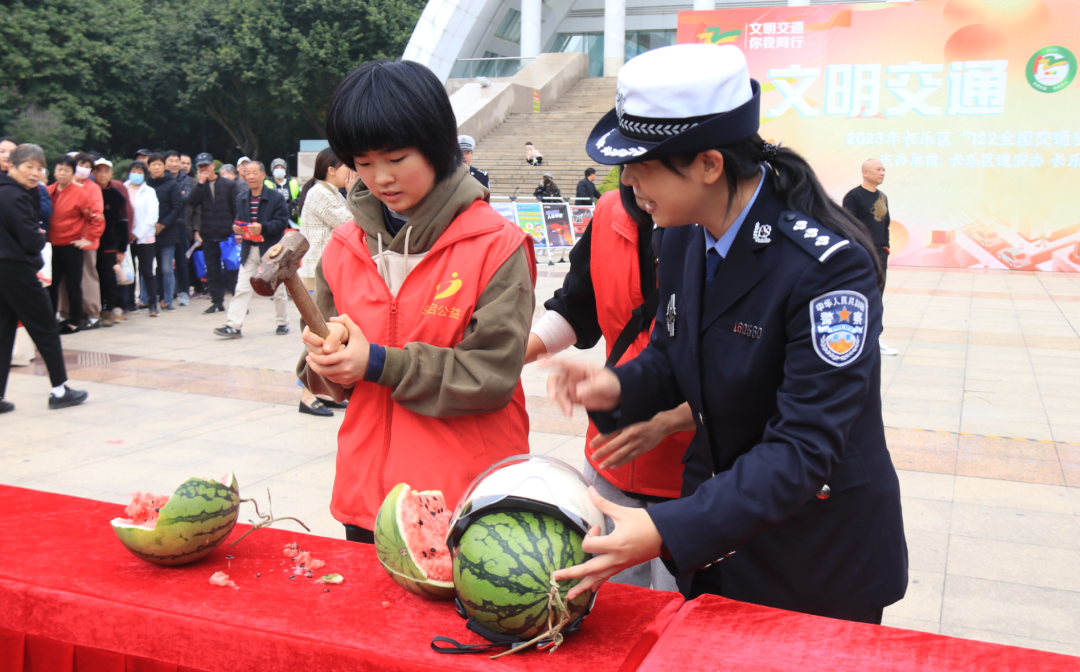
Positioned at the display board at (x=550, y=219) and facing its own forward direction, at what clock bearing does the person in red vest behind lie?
The person in red vest behind is roughly at 12 o'clock from the display board.

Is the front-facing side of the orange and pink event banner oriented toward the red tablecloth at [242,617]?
yes

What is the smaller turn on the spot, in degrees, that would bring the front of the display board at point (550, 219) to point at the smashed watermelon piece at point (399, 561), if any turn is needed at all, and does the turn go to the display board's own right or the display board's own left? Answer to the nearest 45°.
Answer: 0° — it already faces it

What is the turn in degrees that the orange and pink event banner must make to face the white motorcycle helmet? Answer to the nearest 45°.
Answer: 0° — it already faces it

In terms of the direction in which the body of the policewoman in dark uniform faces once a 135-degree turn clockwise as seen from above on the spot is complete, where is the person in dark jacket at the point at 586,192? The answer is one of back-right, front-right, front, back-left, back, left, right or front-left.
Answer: front

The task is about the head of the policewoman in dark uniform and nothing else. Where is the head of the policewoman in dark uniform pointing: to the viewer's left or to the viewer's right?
to the viewer's left
